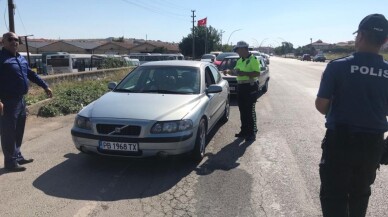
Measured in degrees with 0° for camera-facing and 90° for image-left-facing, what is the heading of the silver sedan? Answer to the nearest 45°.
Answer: approximately 45°

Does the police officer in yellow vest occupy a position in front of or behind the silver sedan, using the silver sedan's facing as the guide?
behind

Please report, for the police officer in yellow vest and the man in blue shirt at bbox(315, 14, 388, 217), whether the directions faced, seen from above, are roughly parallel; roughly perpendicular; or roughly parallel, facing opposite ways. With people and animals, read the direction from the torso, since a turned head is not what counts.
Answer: roughly perpendicular

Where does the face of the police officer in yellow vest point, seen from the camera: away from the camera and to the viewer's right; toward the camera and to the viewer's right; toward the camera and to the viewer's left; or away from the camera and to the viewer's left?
toward the camera and to the viewer's left

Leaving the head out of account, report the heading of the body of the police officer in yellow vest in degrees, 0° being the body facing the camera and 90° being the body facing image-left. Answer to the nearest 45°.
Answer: approximately 45°

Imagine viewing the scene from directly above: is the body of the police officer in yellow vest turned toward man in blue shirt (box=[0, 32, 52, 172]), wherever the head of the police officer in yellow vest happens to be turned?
yes

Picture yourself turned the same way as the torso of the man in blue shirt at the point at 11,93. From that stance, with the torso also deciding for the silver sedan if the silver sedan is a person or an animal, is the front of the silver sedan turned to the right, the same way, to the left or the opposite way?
to the right

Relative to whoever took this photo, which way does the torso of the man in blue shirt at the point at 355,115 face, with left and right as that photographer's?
facing away from the viewer and to the left of the viewer
